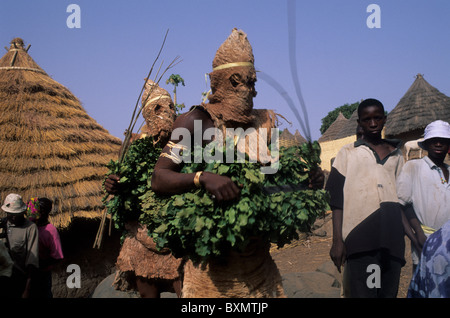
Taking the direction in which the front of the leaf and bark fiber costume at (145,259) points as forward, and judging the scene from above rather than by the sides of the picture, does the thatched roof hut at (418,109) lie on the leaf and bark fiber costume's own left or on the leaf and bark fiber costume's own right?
on the leaf and bark fiber costume's own left

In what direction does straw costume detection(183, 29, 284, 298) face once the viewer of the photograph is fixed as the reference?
facing the viewer and to the right of the viewer

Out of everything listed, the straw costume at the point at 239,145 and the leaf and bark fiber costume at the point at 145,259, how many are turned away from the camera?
0

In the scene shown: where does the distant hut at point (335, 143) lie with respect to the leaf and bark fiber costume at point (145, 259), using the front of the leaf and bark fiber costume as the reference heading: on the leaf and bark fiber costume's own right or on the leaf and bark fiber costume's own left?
on the leaf and bark fiber costume's own left

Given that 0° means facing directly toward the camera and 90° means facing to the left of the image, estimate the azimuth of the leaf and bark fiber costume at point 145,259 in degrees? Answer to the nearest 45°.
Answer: approximately 315°

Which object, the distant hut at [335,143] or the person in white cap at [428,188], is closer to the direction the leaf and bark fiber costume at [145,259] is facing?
the person in white cap

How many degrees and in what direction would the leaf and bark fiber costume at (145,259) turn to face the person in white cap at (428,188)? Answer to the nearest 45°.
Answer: approximately 45° to its left
